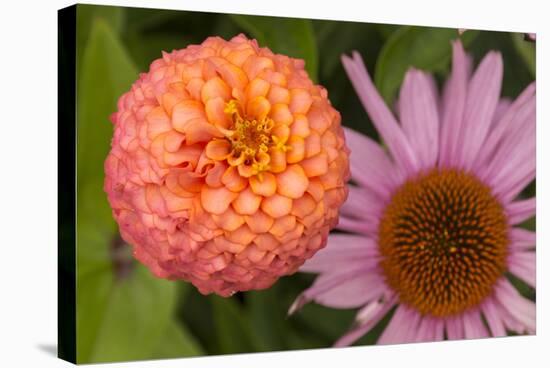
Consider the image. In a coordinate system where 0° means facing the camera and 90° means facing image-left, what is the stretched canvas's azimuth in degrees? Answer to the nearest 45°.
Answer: approximately 315°
